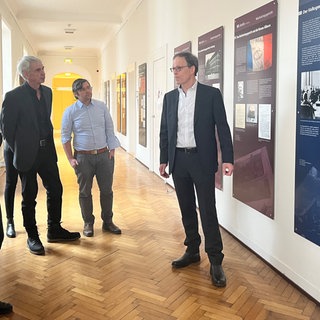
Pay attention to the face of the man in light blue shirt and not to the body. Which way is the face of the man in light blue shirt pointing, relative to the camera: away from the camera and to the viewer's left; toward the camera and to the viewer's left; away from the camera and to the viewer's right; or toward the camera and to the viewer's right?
toward the camera and to the viewer's right

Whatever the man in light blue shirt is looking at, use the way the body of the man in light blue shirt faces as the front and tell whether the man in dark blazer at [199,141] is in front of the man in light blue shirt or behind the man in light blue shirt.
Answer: in front

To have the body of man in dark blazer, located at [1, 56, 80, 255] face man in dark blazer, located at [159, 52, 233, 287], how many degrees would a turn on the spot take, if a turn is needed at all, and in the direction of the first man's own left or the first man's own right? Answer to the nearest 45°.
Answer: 0° — they already face them

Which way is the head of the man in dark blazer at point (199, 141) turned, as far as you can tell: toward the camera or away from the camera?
toward the camera

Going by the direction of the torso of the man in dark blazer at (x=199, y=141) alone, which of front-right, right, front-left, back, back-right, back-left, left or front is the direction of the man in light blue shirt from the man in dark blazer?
right

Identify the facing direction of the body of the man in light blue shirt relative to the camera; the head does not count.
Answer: toward the camera

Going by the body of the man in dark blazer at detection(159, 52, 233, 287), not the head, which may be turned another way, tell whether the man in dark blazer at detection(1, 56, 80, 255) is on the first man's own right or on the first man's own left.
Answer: on the first man's own right

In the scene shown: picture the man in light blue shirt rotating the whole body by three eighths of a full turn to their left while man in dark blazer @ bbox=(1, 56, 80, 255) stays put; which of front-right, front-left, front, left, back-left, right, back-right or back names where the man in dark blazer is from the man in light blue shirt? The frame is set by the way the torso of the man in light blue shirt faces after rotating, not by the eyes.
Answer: back

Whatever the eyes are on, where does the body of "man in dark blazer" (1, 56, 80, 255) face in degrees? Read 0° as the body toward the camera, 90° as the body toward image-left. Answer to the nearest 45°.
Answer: approximately 315°
